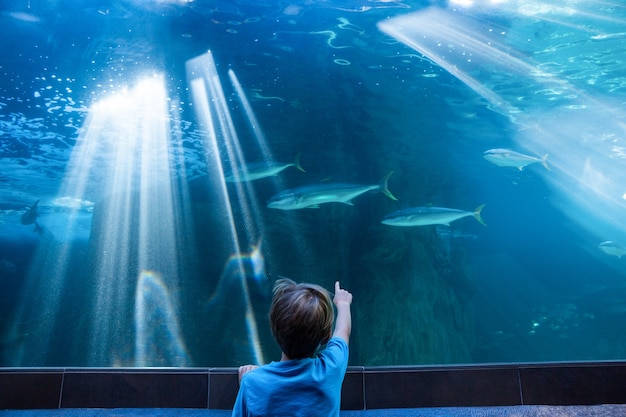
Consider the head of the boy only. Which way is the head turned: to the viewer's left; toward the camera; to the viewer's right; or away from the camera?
away from the camera

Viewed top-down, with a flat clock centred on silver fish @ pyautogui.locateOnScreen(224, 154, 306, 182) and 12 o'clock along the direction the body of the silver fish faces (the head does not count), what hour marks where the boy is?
The boy is roughly at 9 o'clock from the silver fish.

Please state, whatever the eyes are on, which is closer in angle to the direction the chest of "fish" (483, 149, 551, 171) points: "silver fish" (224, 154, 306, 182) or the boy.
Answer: the silver fish

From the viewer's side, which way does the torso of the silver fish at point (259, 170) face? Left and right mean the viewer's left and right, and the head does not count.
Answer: facing to the left of the viewer

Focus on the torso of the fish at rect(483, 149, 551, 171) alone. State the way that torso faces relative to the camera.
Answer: to the viewer's left

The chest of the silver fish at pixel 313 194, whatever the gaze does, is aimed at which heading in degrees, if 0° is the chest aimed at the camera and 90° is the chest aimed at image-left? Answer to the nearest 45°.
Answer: approximately 90°

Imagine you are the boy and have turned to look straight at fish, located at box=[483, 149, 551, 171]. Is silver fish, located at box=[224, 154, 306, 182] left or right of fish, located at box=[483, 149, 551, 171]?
left

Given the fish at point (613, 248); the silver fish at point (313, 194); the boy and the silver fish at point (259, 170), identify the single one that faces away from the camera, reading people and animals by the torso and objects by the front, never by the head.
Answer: the boy

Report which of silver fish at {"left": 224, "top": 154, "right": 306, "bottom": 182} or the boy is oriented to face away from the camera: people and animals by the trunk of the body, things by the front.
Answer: the boy

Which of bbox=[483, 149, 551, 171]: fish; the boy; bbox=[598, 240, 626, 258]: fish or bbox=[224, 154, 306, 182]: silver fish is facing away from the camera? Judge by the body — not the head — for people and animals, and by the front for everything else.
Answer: the boy

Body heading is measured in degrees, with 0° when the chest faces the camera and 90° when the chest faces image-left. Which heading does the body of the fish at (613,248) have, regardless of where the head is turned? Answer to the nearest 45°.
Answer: approximately 90°

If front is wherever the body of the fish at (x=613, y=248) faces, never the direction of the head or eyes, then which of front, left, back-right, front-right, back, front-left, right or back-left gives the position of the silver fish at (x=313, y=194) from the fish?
front-left

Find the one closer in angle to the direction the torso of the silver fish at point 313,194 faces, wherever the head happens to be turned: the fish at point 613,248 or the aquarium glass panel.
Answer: the aquarium glass panel

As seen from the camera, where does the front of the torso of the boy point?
away from the camera

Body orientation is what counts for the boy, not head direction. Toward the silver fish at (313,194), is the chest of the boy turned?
yes

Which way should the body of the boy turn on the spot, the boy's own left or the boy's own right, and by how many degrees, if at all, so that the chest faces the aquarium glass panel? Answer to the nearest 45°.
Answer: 0° — they already face it

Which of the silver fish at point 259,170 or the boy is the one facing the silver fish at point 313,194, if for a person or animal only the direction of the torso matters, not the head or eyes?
the boy
